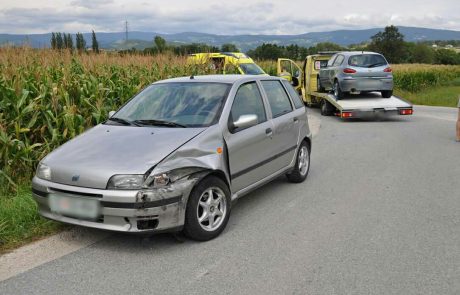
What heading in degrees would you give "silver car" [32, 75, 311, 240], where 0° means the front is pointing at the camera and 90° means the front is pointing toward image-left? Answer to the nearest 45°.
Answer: approximately 45°

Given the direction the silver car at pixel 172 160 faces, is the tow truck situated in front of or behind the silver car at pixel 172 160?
behind

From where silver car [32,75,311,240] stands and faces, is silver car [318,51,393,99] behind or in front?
behind
